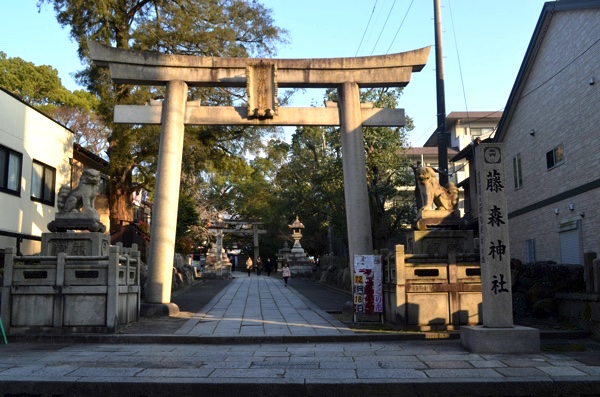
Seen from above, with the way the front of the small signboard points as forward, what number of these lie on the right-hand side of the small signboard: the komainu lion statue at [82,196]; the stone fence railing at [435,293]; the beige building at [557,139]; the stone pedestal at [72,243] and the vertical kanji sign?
2

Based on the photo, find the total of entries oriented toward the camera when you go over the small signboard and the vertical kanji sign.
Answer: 2

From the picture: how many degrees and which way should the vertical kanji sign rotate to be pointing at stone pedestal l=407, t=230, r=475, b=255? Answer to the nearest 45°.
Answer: approximately 180°

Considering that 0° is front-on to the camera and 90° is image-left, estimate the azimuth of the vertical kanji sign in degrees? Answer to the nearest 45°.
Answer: approximately 0°

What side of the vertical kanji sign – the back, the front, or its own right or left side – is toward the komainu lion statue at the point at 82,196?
right

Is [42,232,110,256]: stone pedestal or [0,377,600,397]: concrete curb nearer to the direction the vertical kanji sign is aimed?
the concrete curb

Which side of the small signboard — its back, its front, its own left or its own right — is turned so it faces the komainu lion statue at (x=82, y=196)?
right

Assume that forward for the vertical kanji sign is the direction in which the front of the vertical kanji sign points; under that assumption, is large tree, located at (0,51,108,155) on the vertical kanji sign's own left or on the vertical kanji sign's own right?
on the vertical kanji sign's own right
